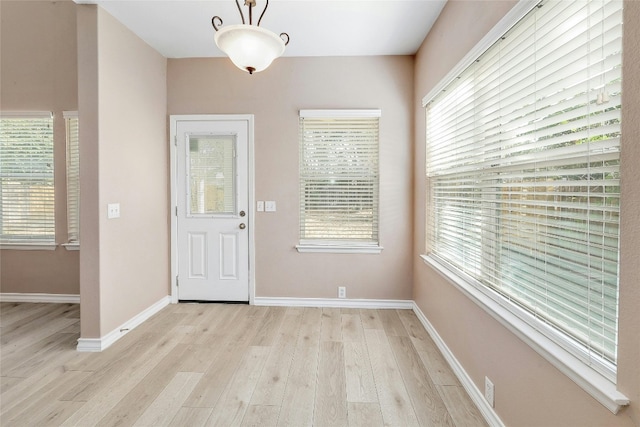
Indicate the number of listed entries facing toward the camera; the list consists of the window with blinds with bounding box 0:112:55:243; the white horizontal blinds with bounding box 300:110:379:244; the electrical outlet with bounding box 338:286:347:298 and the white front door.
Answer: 4

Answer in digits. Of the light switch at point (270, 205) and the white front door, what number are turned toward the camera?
2

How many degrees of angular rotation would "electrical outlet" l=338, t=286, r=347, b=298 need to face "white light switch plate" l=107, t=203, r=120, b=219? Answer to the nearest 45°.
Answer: approximately 45° to its right

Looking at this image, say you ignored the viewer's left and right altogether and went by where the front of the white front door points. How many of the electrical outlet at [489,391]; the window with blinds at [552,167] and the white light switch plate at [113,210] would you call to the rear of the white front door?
0

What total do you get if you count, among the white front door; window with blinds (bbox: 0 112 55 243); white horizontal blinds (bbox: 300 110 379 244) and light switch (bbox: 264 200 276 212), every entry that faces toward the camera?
4

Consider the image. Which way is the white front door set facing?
toward the camera

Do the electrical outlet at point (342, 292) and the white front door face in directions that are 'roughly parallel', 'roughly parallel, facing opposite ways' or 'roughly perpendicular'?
roughly parallel

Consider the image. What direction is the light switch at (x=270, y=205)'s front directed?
toward the camera

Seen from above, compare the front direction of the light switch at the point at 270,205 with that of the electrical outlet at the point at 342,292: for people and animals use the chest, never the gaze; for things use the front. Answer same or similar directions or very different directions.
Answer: same or similar directions

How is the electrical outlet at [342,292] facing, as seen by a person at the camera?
facing the viewer

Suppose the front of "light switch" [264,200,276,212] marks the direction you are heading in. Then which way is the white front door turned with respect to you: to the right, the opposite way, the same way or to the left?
the same way

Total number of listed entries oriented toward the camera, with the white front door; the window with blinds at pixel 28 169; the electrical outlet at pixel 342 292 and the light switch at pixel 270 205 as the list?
4

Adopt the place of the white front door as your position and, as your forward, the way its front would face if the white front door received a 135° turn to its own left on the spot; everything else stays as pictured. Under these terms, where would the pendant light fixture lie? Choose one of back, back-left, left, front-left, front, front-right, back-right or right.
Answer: back-right
